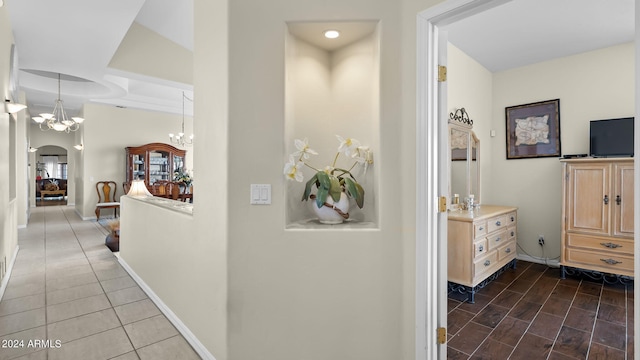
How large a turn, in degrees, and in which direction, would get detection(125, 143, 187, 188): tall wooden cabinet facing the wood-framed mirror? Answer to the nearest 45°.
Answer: approximately 45° to its left

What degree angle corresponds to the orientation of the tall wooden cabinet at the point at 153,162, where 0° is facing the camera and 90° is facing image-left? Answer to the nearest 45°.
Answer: approximately 0°

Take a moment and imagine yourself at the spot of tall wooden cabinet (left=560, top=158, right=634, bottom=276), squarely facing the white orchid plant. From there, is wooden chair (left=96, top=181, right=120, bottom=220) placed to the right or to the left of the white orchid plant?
right

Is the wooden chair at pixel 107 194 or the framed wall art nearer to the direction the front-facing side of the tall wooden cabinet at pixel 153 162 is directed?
the framed wall art

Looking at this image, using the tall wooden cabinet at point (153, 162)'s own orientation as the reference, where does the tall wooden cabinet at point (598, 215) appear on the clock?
the tall wooden cabinet at point (598, 215) is roughly at 11 o'clock from the tall wooden cabinet at point (153, 162).

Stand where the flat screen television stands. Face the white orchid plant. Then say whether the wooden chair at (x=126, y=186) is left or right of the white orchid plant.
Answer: right

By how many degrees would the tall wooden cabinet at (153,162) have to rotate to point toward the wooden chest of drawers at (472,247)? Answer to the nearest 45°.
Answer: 0° — it already faces it

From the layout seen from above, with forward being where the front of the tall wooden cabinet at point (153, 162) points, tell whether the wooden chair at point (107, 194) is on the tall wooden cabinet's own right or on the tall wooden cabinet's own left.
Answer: on the tall wooden cabinet's own right
